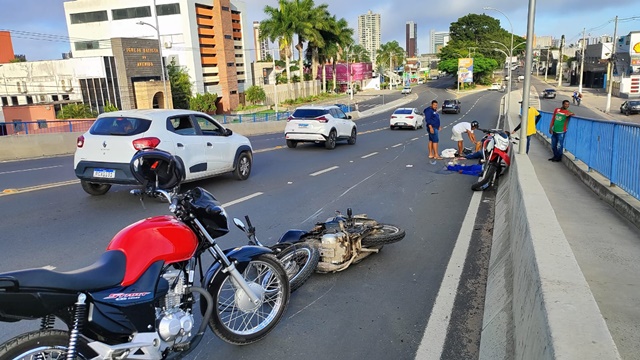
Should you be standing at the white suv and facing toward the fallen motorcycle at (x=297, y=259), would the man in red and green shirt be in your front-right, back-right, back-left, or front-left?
front-left

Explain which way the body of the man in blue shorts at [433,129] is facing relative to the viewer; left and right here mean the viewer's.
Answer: facing the viewer and to the right of the viewer

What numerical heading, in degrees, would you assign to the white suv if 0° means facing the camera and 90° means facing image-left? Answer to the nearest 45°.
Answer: approximately 225°

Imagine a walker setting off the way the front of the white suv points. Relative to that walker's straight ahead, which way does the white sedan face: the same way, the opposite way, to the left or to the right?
the same way

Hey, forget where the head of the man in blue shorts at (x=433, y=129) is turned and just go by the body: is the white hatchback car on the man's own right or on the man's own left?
on the man's own right

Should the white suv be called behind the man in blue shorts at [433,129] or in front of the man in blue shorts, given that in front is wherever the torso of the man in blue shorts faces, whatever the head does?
behind

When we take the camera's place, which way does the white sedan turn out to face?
facing away from the viewer and to the right of the viewer

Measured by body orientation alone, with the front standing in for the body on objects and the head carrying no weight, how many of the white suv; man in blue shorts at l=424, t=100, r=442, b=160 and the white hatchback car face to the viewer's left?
0

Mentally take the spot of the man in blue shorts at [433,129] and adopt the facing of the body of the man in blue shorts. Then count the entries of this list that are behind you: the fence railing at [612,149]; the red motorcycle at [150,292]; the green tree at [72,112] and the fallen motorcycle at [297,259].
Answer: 1

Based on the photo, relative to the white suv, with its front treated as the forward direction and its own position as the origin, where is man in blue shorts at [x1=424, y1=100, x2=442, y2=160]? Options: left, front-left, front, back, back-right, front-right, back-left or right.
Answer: right

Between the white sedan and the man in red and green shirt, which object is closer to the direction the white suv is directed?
the white sedan

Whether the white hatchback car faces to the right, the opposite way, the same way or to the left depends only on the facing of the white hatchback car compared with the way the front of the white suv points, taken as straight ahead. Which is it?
the same way

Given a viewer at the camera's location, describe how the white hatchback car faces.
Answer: facing away from the viewer and to the right of the viewer

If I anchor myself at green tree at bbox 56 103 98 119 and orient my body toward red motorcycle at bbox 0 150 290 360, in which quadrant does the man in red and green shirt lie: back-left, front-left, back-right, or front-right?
front-left

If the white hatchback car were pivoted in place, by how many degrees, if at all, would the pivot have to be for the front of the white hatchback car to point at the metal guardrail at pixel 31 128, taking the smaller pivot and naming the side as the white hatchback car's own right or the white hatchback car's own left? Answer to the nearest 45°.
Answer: approximately 45° to the white hatchback car's own left

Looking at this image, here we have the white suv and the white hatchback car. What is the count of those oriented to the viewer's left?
0
